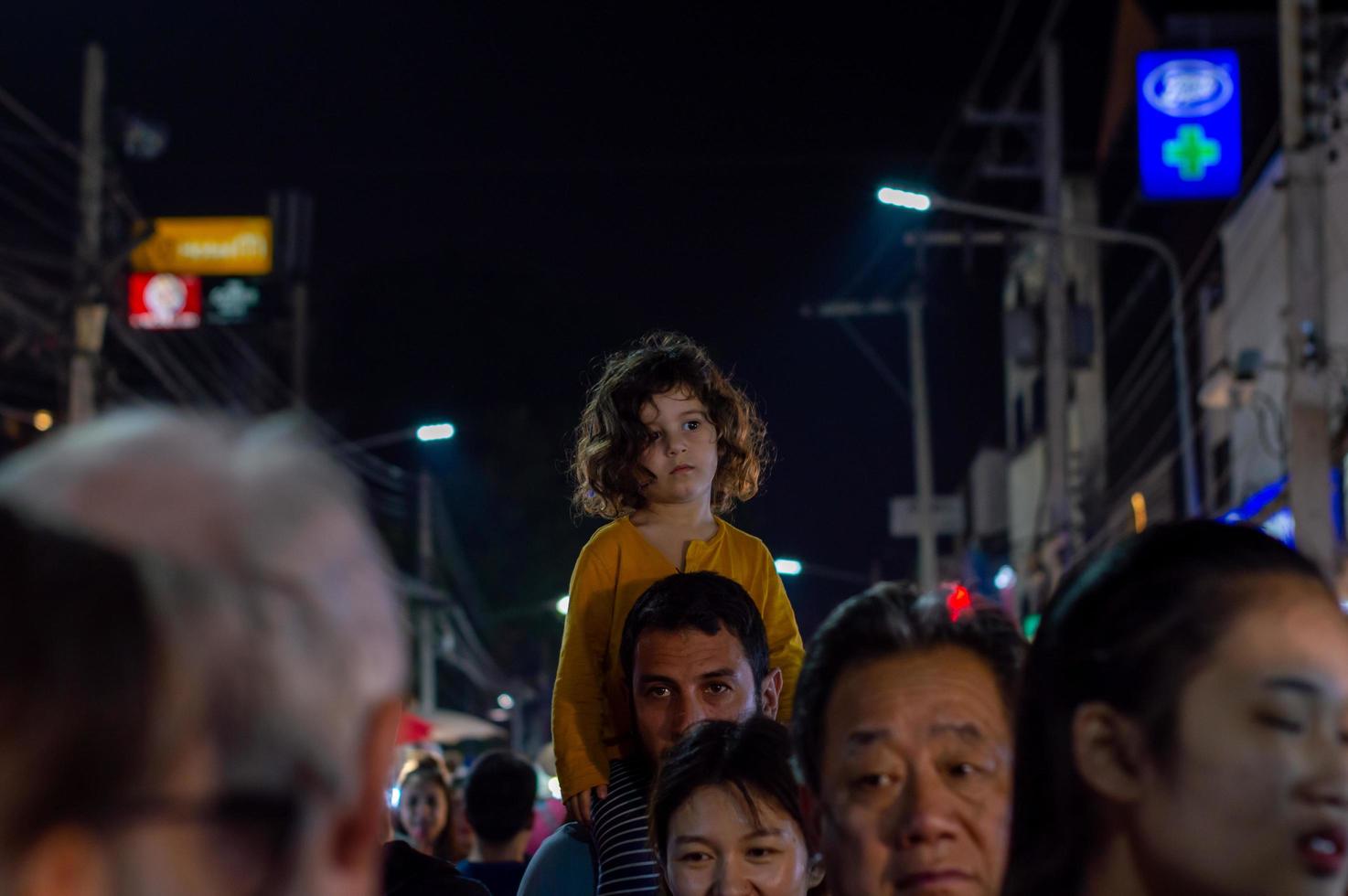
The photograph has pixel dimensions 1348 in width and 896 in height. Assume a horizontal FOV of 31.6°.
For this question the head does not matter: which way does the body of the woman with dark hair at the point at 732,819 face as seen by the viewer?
toward the camera

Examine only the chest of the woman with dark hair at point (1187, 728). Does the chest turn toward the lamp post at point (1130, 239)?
no

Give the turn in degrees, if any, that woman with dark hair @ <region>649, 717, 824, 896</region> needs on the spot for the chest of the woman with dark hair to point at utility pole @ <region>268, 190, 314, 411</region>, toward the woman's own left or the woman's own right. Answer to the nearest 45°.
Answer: approximately 180°

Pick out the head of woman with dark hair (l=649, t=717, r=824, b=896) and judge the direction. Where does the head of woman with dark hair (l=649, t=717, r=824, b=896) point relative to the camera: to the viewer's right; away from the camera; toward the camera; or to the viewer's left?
toward the camera

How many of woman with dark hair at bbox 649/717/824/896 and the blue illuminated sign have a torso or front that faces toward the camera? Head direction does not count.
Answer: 2

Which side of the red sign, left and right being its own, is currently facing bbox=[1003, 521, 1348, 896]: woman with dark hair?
front

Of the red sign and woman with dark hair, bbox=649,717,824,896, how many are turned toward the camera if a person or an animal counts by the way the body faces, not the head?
2

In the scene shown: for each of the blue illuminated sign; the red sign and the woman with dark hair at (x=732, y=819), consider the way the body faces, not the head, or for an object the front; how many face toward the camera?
3

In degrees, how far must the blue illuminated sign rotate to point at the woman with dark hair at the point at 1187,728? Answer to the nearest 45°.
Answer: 0° — it already faces them

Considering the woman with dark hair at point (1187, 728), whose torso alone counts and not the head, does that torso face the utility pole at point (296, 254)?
no

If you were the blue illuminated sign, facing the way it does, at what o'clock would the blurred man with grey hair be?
The blurred man with grey hair is roughly at 12 o'clock from the blue illuminated sign.

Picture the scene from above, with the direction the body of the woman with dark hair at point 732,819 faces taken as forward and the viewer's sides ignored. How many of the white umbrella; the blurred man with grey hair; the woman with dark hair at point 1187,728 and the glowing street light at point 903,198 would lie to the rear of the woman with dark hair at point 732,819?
2

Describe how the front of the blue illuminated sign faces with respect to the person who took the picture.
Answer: facing the viewer

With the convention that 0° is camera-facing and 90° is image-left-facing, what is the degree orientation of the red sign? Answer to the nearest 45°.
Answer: approximately 0°
